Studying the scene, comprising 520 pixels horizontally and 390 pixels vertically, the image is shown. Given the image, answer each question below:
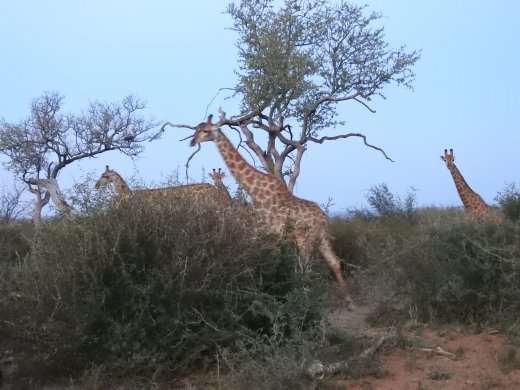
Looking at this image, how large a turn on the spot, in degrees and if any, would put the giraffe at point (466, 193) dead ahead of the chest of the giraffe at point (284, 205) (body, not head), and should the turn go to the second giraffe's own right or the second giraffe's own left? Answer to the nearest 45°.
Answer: approximately 135° to the second giraffe's own right

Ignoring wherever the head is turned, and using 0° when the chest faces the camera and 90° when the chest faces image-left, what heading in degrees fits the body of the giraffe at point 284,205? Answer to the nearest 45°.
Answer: approximately 90°

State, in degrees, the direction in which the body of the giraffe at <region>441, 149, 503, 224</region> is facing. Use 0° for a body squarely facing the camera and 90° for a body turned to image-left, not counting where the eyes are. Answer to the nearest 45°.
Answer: approximately 45°

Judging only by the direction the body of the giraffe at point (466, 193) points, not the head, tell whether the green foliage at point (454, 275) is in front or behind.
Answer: in front

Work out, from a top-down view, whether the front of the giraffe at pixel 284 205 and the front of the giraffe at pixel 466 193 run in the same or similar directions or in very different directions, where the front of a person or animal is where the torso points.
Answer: same or similar directions

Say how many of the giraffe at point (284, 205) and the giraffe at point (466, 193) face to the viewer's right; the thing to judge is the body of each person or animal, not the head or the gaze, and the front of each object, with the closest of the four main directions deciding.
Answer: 0
